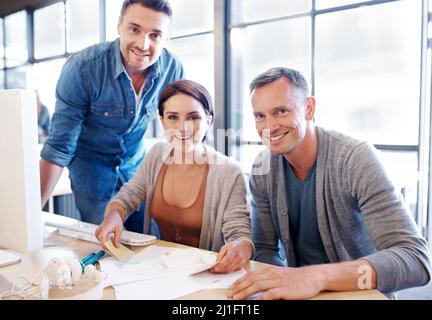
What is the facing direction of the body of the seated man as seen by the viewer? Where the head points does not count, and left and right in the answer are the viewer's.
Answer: facing the viewer and to the left of the viewer

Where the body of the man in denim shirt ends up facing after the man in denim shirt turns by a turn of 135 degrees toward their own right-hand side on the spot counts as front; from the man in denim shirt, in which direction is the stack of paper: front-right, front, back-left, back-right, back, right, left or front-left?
left

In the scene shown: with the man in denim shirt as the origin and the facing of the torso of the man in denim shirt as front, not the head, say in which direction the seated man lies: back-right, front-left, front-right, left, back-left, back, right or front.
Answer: front

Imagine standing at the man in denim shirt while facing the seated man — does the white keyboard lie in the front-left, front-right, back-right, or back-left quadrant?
front-right

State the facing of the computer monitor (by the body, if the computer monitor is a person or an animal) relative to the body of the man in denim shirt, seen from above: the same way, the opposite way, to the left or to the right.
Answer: to the left

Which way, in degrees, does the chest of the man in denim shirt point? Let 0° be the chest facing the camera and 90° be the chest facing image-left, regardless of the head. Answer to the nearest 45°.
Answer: approximately 315°

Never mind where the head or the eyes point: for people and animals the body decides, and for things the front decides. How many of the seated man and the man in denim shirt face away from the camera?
0
